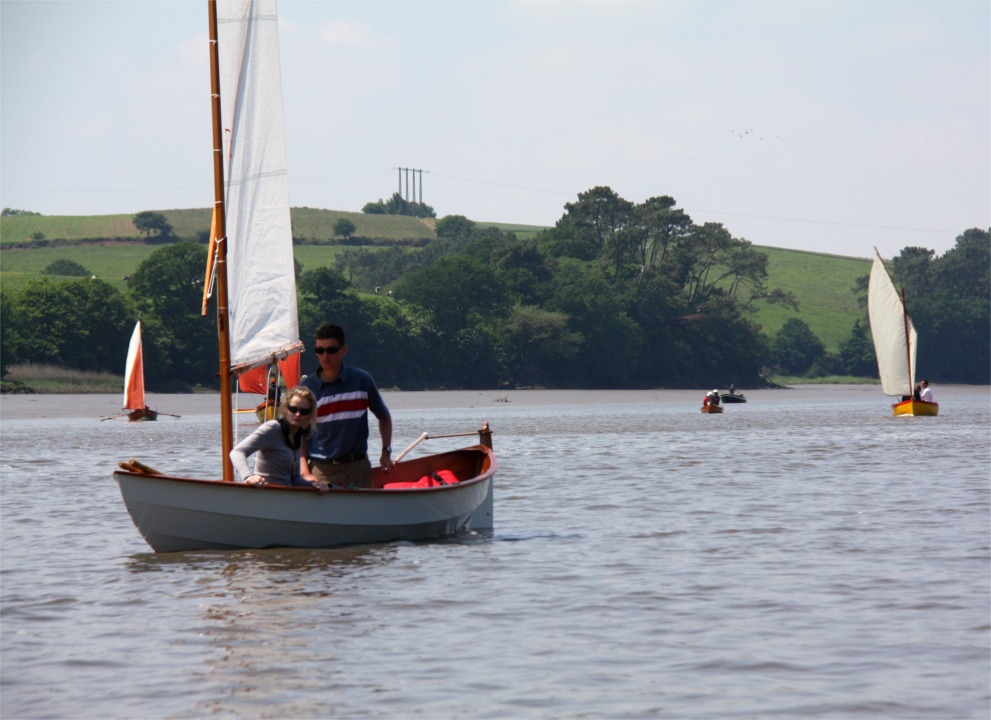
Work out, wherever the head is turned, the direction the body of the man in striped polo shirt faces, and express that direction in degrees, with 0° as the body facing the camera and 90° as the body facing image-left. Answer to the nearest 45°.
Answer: approximately 45°

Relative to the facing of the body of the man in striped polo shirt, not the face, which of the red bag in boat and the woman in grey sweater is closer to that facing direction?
the woman in grey sweater

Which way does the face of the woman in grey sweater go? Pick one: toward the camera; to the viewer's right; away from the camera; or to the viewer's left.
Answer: toward the camera
